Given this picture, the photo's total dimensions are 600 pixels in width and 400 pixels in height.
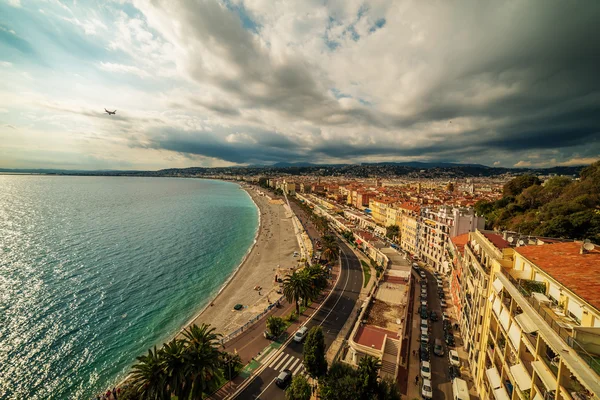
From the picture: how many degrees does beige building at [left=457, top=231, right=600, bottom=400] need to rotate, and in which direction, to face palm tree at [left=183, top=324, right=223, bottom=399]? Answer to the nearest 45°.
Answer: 0° — it already faces it

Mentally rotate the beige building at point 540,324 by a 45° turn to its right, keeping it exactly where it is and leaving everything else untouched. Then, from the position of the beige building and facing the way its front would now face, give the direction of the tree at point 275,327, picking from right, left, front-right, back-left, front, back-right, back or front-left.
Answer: front

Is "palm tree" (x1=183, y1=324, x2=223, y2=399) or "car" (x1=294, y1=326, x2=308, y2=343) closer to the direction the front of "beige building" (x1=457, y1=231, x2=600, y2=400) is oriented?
the palm tree

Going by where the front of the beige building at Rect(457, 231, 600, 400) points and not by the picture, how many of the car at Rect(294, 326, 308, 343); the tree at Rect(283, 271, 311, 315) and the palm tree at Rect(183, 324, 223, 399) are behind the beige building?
0

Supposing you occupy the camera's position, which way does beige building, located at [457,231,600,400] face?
facing the viewer and to the left of the viewer

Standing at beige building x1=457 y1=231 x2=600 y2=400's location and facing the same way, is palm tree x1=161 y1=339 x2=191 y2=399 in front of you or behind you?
in front
